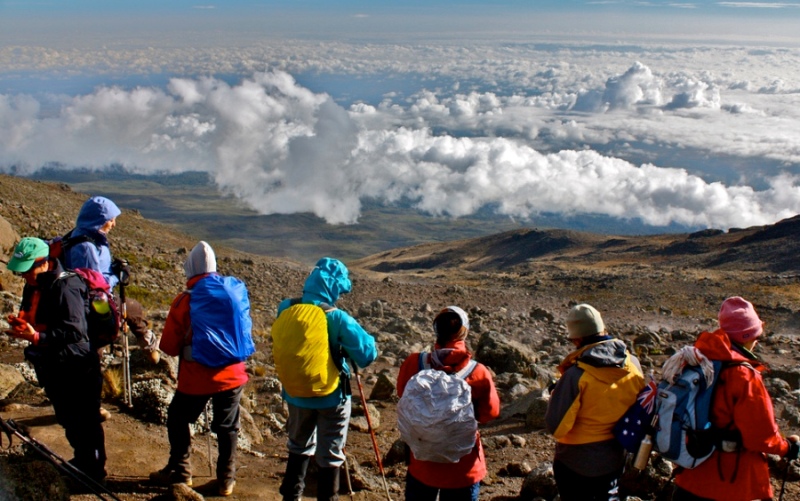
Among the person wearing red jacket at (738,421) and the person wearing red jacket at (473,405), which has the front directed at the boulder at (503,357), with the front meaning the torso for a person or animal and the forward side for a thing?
the person wearing red jacket at (473,405)

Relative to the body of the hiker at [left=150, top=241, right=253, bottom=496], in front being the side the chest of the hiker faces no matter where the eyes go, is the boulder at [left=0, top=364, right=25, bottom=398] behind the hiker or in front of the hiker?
in front

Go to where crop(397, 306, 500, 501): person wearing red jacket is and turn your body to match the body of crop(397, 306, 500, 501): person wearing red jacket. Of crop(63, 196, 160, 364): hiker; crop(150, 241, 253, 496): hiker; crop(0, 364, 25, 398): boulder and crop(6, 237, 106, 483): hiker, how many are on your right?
0

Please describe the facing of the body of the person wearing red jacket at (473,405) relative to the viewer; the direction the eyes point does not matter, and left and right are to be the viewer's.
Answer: facing away from the viewer

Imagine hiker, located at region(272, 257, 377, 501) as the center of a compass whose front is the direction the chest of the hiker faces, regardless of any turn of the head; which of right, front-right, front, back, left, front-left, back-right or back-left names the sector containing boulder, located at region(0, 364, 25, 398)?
left

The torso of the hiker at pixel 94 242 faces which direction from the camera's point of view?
to the viewer's right

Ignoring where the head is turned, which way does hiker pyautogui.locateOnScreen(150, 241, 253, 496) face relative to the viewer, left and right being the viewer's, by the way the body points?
facing away from the viewer and to the left of the viewer

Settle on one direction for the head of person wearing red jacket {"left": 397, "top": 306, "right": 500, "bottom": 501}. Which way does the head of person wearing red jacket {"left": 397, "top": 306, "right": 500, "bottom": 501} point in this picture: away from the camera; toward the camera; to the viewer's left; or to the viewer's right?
away from the camera
